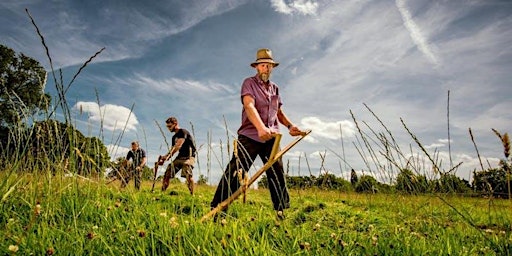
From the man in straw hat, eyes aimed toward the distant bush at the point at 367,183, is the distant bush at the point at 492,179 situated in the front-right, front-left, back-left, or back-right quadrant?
front-right

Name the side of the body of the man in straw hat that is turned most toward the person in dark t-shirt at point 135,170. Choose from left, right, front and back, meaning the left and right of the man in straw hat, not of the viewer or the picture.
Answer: back

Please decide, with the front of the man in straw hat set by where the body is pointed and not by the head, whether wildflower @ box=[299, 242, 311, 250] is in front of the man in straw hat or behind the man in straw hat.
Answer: in front

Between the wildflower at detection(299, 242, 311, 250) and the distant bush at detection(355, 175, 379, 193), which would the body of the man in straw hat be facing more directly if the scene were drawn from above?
the wildflower

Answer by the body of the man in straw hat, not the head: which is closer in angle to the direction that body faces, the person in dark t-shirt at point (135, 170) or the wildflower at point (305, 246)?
the wildflower

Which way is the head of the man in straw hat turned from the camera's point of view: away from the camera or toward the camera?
toward the camera

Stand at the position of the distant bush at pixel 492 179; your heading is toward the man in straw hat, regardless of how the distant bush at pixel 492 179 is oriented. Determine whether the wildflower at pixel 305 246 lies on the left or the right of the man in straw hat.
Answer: left

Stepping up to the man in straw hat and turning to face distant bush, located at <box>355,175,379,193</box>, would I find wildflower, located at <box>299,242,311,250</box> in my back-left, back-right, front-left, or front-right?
back-right
